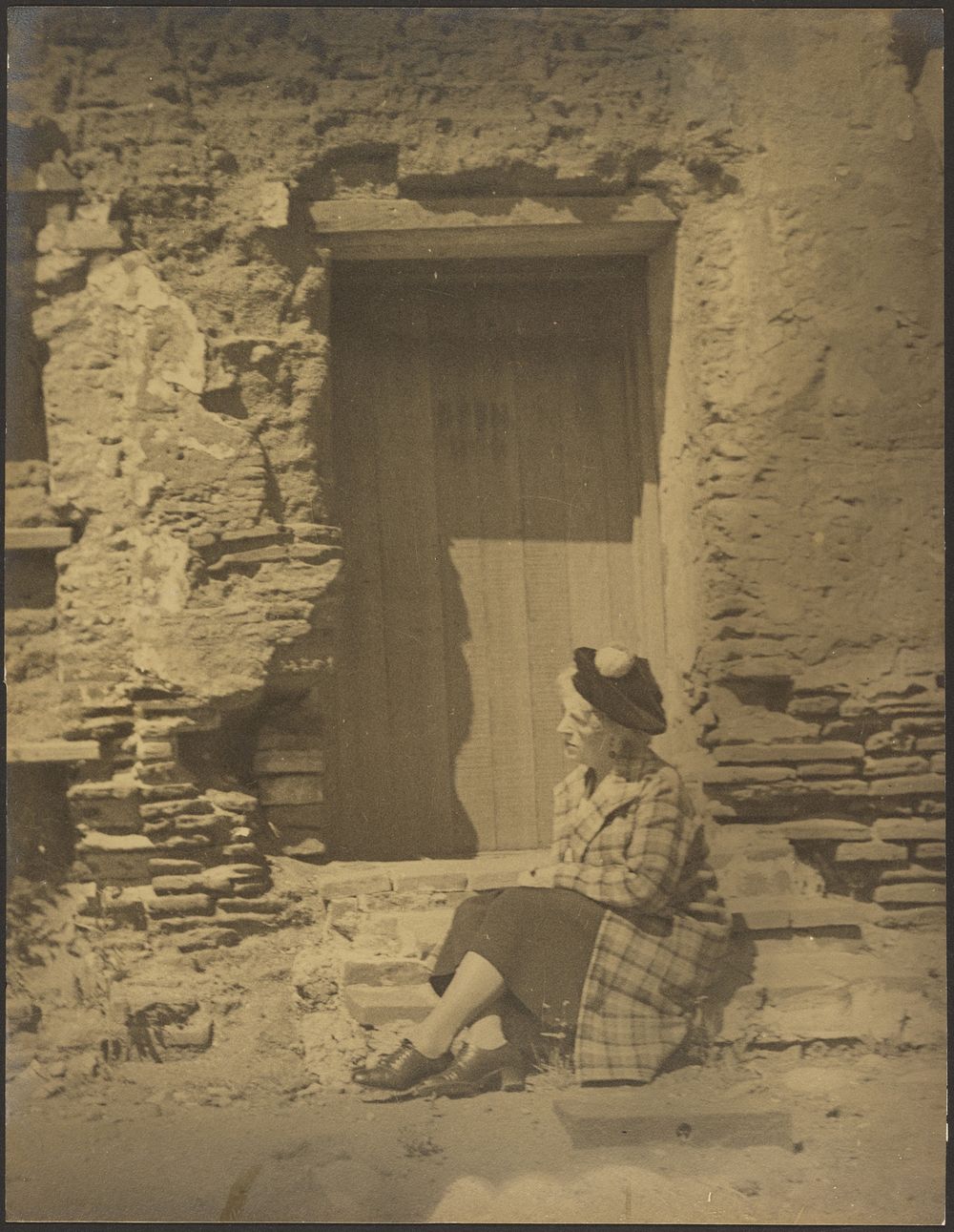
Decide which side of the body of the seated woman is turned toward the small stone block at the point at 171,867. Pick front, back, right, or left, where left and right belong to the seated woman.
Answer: front

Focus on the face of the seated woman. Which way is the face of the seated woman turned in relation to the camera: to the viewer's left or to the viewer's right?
to the viewer's left

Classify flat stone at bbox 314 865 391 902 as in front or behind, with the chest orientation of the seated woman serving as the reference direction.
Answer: in front

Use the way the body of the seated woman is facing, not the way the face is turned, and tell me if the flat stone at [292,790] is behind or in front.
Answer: in front

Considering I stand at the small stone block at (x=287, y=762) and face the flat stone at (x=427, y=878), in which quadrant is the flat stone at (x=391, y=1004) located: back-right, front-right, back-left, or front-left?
front-right

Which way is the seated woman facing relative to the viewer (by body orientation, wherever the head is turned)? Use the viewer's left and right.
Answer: facing to the left of the viewer
